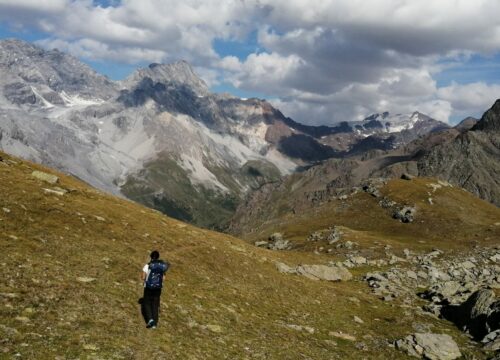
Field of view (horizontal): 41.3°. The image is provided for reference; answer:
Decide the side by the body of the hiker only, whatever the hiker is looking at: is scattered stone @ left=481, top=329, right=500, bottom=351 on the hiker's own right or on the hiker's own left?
on the hiker's own right

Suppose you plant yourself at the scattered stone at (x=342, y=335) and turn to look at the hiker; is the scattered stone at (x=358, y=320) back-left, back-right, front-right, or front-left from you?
back-right

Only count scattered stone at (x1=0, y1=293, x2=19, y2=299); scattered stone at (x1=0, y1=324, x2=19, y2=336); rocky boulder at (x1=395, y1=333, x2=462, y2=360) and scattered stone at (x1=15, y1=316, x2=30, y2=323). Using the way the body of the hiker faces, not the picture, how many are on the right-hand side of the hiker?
1

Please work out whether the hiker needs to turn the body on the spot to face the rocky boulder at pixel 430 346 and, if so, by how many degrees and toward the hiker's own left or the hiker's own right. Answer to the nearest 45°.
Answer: approximately 90° to the hiker's own right

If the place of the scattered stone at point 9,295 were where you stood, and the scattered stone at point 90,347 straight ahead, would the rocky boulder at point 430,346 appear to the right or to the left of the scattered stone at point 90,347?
left

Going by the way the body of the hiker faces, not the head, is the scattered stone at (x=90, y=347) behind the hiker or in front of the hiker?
behind

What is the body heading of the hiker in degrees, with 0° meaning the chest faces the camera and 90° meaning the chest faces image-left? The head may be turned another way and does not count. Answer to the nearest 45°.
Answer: approximately 180°

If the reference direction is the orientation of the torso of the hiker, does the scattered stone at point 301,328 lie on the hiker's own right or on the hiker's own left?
on the hiker's own right

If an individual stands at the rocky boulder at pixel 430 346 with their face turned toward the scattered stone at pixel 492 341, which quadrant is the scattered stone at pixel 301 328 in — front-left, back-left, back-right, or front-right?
back-left

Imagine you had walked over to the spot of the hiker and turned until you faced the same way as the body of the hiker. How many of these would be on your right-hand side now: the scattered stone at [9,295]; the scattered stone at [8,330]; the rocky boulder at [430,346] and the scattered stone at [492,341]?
2
